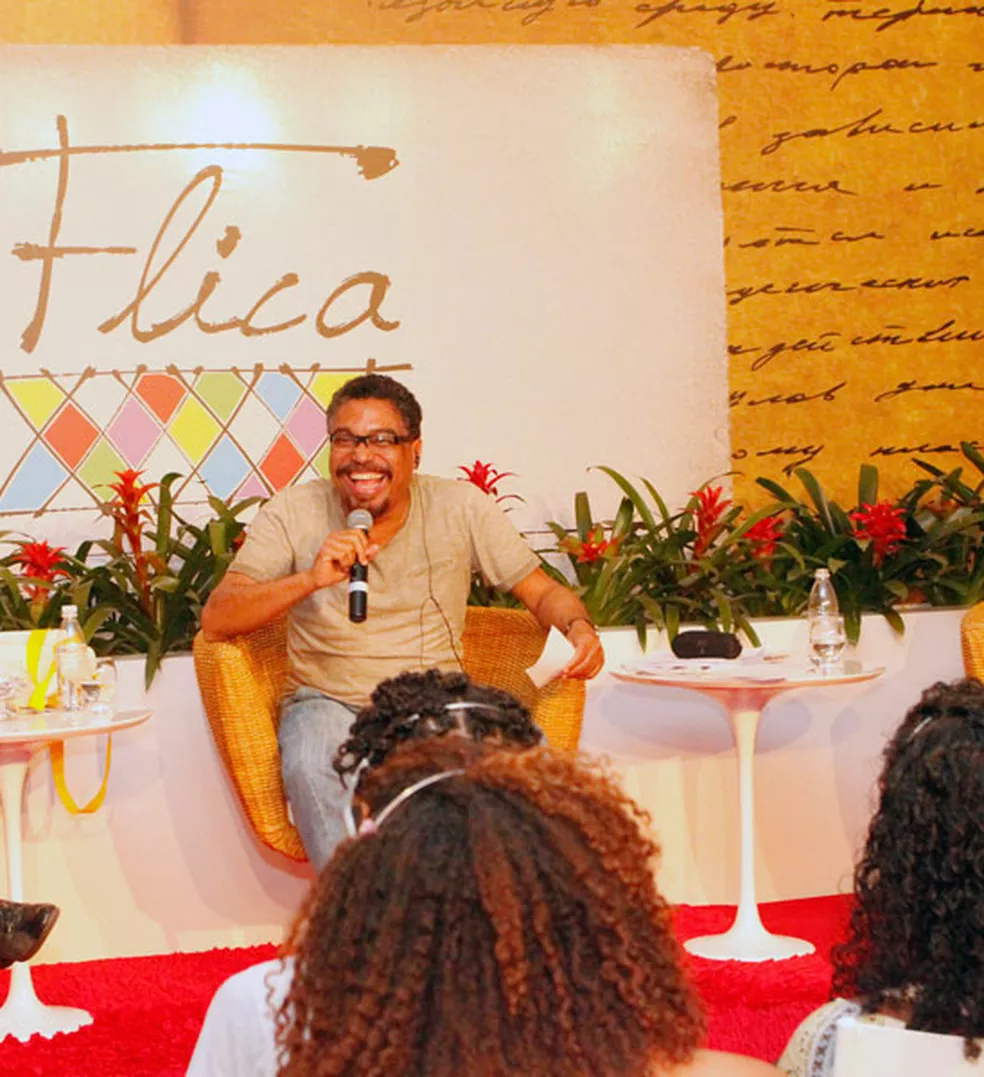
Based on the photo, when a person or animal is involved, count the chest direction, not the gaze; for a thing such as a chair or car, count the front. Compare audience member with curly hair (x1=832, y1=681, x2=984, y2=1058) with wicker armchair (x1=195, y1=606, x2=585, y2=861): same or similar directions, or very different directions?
very different directions

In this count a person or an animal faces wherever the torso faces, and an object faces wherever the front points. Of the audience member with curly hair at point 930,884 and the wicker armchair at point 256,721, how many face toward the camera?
1

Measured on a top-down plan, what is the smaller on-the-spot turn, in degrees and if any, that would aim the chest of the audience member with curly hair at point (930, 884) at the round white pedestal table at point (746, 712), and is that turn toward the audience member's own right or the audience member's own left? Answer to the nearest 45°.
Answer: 0° — they already face it

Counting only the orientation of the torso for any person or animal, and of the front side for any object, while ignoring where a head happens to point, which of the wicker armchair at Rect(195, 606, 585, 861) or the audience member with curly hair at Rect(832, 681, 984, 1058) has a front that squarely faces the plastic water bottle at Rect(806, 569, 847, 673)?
the audience member with curly hair

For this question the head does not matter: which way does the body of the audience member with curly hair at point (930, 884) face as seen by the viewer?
away from the camera

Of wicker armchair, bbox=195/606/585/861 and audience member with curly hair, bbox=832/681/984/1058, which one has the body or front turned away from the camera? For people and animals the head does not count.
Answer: the audience member with curly hair

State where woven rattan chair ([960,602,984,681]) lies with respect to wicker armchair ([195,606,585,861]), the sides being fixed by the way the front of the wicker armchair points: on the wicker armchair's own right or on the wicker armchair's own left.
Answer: on the wicker armchair's own left
